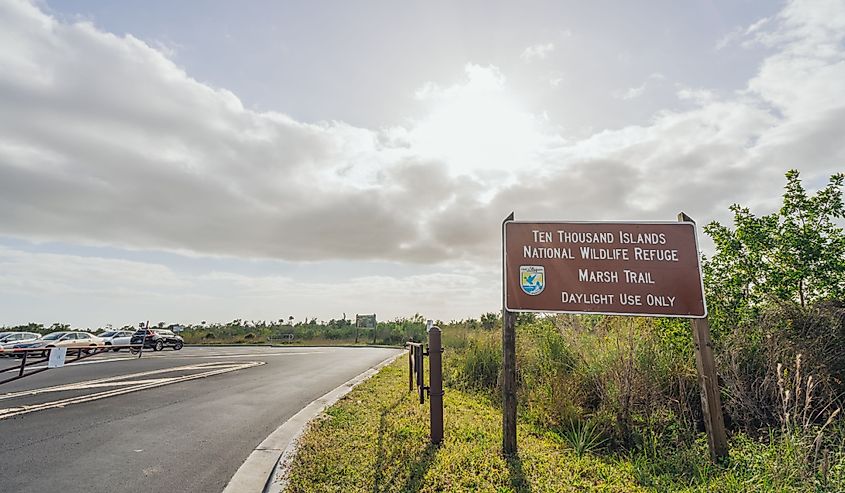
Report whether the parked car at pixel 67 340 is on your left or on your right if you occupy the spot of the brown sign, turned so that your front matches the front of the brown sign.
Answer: on your right

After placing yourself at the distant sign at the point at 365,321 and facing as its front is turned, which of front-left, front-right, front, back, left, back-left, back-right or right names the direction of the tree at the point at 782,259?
front

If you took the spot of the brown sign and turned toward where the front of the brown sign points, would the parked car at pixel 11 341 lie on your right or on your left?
on your right

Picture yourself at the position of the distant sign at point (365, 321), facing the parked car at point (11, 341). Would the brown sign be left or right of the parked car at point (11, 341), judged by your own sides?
left

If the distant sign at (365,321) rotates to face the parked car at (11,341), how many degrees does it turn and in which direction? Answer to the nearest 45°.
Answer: approximately 45° to its right

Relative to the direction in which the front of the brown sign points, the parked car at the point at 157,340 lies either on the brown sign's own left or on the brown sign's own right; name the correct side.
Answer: on the brown sign's own right

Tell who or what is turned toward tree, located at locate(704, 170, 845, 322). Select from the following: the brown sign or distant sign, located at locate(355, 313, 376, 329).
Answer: the distant sign

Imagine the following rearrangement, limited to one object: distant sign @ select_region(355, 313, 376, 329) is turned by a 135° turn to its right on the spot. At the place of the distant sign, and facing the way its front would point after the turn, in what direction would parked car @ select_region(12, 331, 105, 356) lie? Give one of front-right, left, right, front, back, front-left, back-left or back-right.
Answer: left

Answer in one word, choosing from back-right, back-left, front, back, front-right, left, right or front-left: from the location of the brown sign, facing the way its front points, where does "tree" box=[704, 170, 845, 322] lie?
back-left

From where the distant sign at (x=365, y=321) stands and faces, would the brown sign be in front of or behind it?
in front

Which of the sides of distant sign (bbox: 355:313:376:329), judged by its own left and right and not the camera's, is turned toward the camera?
front

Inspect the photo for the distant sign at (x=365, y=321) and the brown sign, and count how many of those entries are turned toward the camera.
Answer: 2

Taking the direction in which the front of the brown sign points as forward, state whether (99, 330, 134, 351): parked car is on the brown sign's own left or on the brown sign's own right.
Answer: on the brown sign's own right
